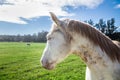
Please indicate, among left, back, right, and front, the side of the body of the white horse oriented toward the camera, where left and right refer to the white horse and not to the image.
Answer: left
